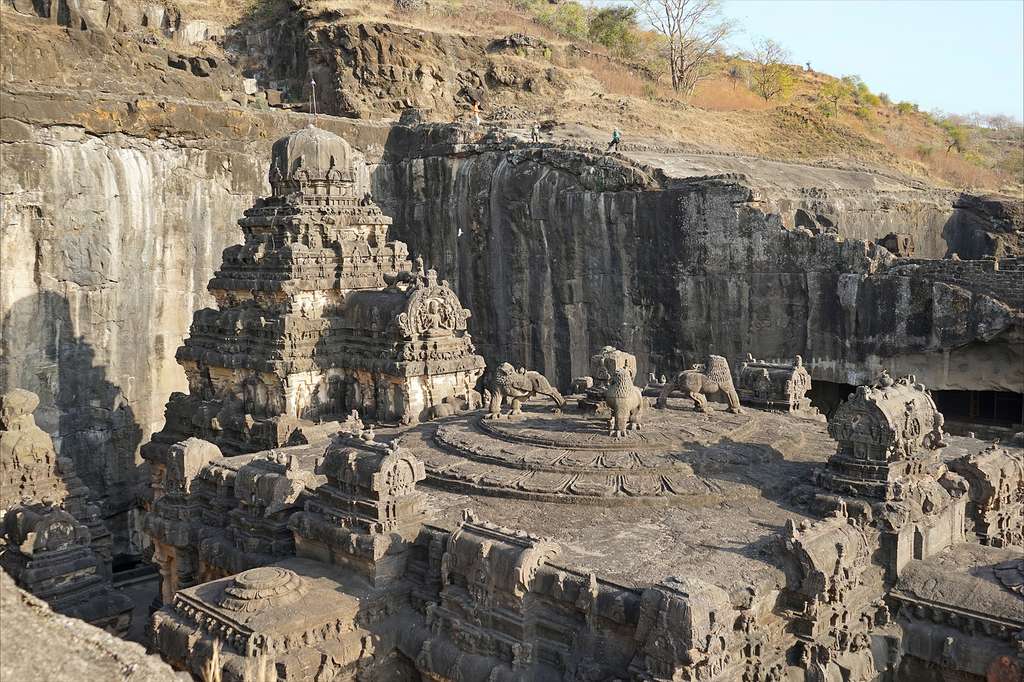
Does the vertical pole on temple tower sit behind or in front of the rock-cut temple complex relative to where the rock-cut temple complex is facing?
behind

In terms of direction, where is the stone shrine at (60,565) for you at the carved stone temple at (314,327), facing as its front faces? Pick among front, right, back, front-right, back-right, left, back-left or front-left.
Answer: right

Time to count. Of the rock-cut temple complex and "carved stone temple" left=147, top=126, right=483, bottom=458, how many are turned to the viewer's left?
0

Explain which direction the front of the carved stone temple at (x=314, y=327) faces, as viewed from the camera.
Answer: facing the viewer and to the right of the viewer
